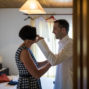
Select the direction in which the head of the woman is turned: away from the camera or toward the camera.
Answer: away from the camera

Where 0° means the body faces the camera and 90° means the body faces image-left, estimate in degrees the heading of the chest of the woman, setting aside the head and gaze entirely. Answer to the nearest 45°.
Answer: approximately 270°

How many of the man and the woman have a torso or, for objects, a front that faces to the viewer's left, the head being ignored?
1

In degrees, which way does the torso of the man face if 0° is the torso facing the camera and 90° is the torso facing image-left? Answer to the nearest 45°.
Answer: approximately 90°

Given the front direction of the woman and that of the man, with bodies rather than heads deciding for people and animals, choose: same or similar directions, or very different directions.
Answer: very different directions
